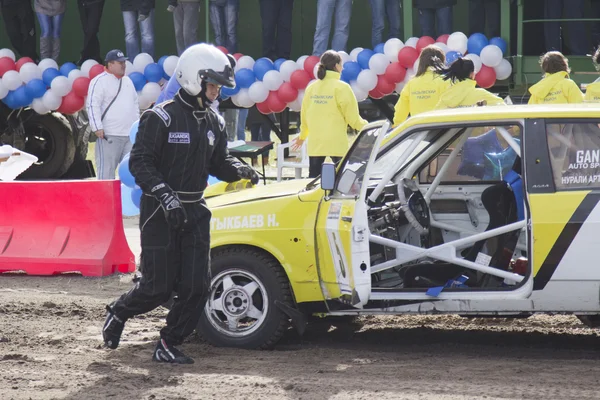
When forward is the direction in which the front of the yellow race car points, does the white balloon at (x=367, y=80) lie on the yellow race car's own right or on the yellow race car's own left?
on the yellow race car's own right

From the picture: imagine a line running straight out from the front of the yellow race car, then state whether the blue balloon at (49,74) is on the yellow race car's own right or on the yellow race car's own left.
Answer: on the yellow race car's own right

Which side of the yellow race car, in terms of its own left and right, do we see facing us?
left

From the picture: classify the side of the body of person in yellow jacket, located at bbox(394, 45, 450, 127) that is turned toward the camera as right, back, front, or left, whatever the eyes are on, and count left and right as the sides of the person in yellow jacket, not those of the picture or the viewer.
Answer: back

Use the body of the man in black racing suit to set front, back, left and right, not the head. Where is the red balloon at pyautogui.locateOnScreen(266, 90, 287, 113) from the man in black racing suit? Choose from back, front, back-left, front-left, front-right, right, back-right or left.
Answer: back-left

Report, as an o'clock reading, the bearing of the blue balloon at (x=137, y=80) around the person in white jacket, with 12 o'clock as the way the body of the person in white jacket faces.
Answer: The blue balloon is roughly at 8 o'clock from the person in white jacket.

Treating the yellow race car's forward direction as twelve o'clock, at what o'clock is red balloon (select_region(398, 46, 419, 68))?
The red balloon is roughly at 3 o'clock from the yellow race car.

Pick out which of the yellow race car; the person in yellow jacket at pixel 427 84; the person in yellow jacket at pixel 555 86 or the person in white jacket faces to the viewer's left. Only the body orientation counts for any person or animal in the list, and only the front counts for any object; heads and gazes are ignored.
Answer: the yellow race car
